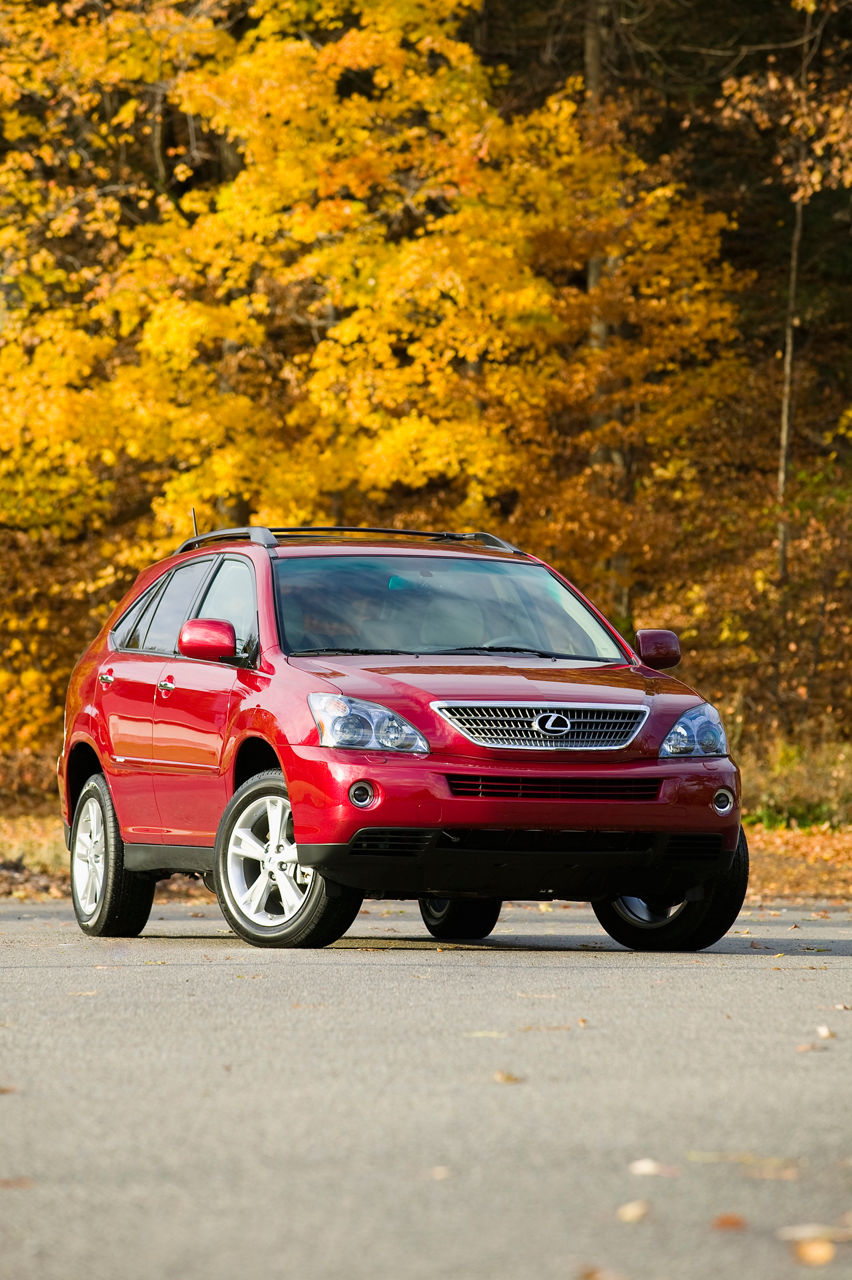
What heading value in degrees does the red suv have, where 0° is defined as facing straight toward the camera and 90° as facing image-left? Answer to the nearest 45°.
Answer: approximately 315°

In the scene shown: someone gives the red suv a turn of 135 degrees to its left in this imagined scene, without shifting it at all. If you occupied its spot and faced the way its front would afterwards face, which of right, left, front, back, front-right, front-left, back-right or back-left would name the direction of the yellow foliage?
front

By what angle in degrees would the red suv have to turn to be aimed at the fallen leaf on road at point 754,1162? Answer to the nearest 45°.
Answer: approximately 45° to its right

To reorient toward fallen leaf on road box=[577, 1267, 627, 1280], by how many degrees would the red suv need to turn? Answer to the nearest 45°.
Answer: approximately 45° to its right

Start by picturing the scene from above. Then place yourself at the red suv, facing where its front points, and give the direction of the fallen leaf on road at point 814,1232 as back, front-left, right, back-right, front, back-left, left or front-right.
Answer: front-right

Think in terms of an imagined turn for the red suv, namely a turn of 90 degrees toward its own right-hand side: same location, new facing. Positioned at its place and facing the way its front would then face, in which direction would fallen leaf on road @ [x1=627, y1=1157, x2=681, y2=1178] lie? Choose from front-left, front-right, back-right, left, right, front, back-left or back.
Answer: front-left

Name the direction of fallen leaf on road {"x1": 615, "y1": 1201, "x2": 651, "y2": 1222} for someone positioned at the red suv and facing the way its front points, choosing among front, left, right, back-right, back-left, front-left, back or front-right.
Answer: front-right
